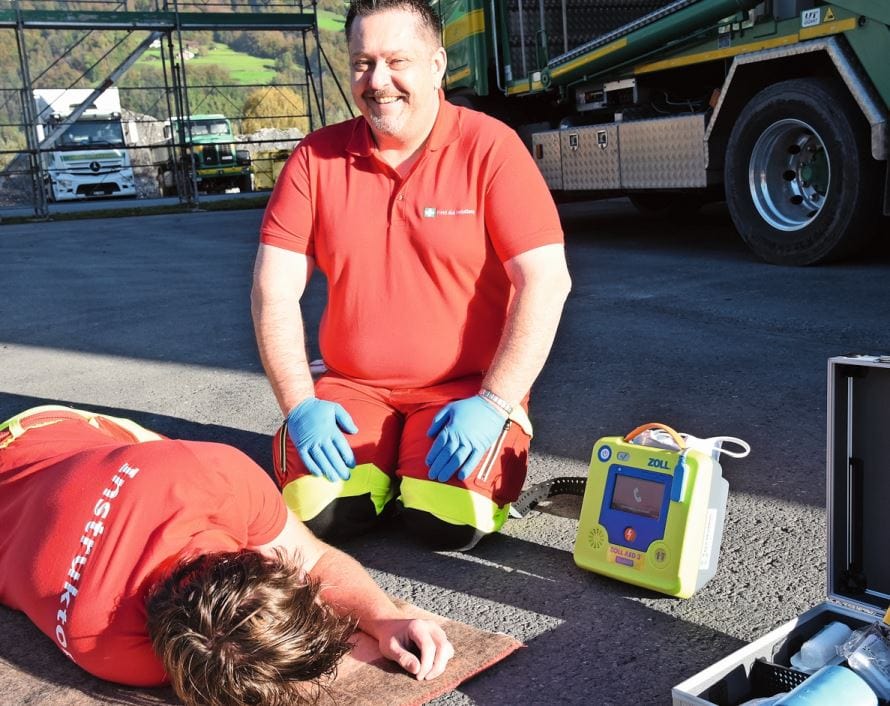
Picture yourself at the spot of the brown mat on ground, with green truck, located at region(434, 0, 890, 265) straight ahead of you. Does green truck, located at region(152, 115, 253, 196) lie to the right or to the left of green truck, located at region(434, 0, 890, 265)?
left

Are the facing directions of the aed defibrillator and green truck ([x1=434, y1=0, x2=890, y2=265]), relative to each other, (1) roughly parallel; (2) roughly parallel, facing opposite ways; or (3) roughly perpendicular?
roughly perpendicular

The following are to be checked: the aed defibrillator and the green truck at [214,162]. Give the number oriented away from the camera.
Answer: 0

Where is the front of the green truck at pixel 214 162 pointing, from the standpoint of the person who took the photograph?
facing the viewer and to the right of the viewer

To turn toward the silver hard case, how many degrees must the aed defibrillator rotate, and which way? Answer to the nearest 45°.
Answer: approximately 90° to its left

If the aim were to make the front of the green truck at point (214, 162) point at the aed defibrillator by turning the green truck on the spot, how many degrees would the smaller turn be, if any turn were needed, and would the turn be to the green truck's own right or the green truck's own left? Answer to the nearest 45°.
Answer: approximately 45° to the green truck's own right

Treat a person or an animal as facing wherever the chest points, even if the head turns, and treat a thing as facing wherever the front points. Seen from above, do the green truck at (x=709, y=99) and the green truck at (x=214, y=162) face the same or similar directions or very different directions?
very different directions

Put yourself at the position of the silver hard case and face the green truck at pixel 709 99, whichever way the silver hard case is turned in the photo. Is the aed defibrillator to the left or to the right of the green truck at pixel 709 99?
left

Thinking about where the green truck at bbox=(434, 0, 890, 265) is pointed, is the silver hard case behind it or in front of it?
behind
